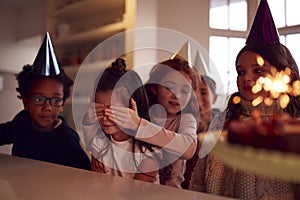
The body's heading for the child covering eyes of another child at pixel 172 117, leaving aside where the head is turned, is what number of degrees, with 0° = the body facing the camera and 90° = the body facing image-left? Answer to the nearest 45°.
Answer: approximately 45°

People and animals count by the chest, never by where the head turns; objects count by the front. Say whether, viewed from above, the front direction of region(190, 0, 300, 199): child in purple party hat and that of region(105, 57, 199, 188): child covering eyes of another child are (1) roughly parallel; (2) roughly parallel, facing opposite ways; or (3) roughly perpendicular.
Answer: roughly parallel

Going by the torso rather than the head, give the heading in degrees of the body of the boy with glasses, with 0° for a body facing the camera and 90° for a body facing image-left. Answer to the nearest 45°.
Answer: approximately 0°

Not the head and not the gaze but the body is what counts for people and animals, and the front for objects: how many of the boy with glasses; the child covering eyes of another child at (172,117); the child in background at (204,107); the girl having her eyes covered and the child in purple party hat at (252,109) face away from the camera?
0

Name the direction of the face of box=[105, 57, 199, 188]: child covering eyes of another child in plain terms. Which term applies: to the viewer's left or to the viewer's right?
to the viewer's left

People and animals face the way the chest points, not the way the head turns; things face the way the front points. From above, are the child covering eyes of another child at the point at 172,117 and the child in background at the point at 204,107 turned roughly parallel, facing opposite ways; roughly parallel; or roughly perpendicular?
roughly parallel

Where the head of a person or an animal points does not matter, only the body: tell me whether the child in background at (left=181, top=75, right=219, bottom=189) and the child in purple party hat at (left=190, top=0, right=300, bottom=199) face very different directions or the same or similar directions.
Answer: same or similar directions
